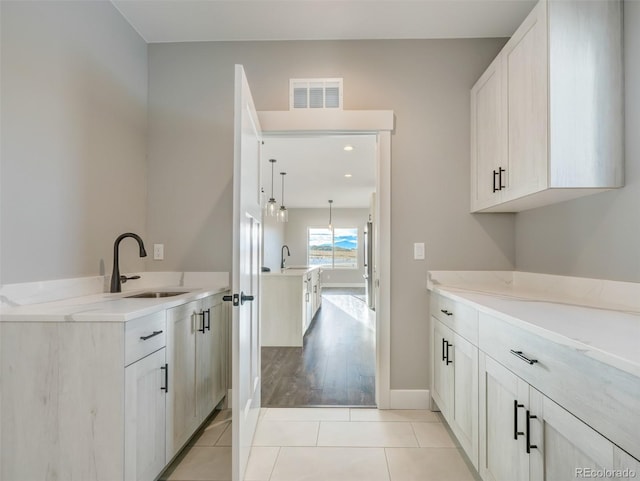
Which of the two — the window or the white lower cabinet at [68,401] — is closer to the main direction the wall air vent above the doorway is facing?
the white lower cabinet

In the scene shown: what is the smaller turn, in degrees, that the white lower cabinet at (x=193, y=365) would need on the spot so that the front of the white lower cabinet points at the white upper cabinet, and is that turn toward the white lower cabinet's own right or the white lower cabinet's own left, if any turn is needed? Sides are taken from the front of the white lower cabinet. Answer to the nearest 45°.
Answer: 0° — it already faces it

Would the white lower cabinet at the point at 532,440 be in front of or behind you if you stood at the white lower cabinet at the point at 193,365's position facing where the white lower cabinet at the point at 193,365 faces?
in front

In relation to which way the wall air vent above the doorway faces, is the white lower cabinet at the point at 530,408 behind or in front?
in front

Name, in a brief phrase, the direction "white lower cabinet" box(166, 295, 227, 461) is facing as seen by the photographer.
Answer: facing the viewer and to the right of the viewer

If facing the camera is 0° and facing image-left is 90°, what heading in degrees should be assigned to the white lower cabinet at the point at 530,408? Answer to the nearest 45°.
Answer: approximately 45°

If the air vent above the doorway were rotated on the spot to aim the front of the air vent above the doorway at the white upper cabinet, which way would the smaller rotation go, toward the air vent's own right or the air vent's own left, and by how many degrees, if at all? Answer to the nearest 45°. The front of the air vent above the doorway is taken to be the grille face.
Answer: approximately 45° to the air vent's own left

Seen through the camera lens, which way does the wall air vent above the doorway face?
facing the viewer

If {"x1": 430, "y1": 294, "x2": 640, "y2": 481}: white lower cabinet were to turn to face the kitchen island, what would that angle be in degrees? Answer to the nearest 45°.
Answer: approximately 90° to its right

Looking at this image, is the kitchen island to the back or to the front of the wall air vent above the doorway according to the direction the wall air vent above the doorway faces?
to the back

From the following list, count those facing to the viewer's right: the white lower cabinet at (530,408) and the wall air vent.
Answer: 0
